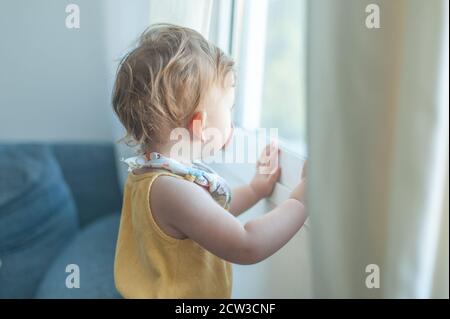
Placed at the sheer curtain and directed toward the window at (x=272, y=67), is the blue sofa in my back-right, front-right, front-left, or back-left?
front-left

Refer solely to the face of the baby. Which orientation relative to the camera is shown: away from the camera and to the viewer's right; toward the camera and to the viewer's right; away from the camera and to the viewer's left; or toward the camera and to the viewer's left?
away from the camera and to the viewer's right

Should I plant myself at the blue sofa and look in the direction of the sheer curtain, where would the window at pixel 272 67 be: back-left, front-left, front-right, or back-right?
front-left

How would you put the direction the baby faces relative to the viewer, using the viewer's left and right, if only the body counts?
facing to the right of the viewer
